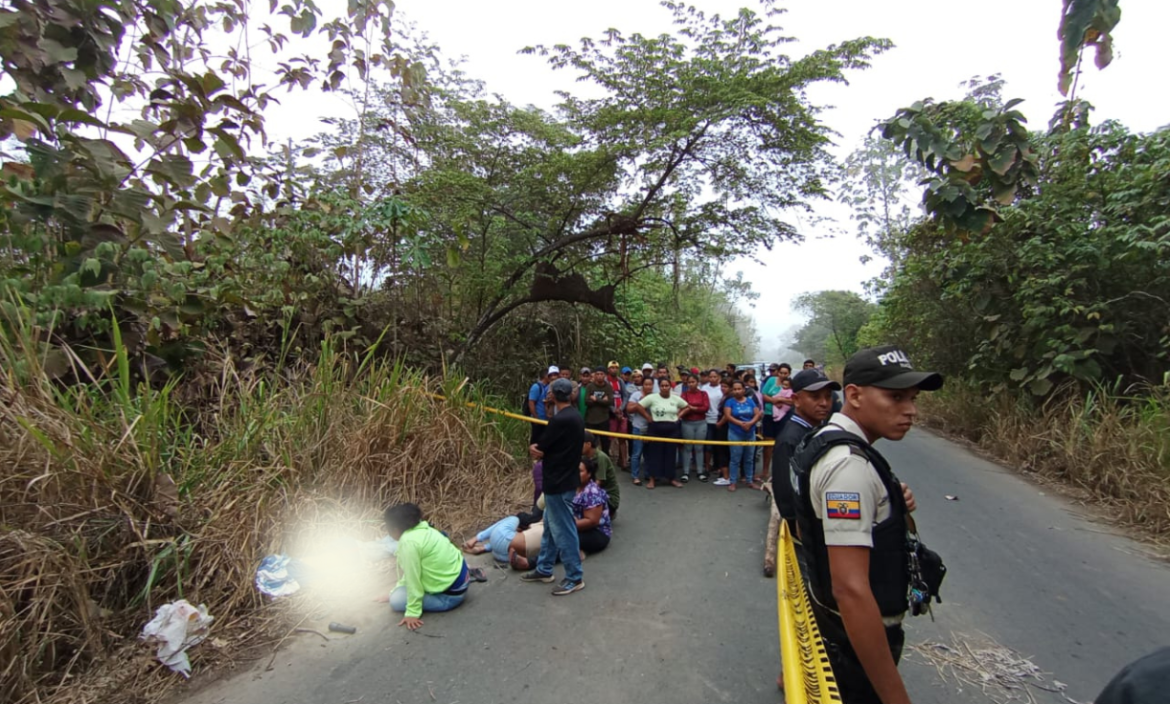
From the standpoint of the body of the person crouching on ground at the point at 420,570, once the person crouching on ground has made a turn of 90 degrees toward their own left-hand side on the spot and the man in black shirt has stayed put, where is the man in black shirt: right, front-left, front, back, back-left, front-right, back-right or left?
left

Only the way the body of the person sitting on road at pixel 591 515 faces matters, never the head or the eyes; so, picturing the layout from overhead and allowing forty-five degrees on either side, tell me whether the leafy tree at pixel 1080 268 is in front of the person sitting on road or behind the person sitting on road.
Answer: behind

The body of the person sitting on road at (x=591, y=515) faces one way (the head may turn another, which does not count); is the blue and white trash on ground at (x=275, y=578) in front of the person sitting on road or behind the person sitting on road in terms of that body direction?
in front

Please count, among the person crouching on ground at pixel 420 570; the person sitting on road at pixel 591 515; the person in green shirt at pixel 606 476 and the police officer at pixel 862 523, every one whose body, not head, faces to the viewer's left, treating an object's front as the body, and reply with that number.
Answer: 3

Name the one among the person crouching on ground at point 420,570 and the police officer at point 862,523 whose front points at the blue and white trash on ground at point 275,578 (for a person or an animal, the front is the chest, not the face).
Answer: the person crouching on ground

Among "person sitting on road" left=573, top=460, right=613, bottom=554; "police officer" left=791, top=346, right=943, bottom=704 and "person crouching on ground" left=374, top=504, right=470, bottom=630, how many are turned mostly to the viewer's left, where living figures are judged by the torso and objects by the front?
2

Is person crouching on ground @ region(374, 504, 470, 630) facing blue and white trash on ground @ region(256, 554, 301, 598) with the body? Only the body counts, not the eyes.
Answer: yes

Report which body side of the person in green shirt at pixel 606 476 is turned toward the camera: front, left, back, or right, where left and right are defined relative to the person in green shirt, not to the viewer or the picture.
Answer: left
